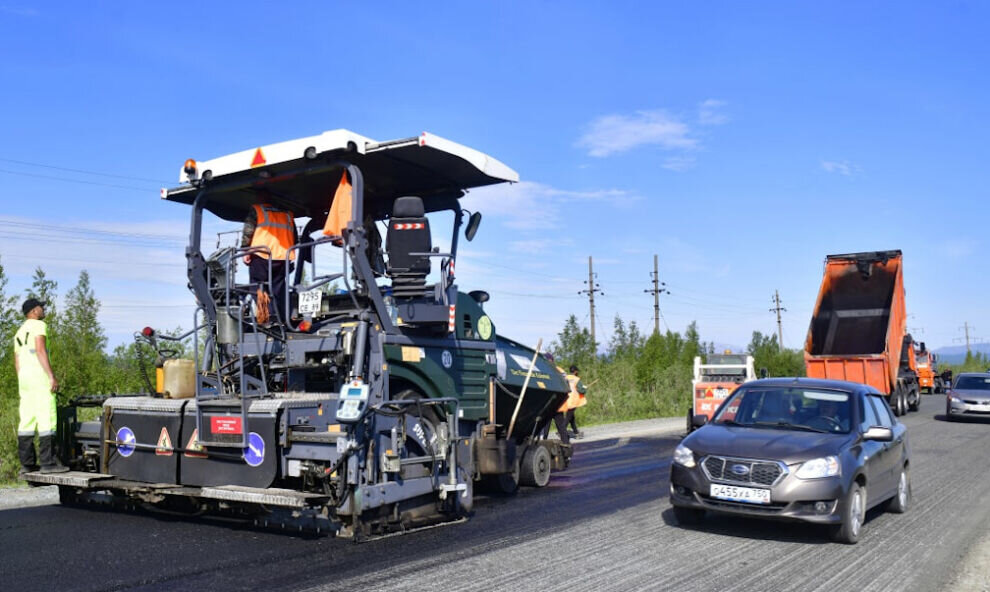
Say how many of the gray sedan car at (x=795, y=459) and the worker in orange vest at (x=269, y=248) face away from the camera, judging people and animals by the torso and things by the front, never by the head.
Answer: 1

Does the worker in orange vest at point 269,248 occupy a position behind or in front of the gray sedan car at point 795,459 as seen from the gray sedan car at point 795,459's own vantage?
in front

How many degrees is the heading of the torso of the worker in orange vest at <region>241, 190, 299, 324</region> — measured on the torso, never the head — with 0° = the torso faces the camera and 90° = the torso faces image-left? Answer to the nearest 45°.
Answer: approximately 180°

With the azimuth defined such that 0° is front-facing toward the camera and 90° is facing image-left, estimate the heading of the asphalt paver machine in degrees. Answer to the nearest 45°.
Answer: approximately 225°

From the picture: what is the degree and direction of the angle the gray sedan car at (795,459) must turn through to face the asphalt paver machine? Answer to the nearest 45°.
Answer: approximately 45° to its right

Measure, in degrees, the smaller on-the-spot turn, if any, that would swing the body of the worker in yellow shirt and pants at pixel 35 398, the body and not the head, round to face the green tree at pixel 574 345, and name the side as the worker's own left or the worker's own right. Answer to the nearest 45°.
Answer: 0° — they already face it

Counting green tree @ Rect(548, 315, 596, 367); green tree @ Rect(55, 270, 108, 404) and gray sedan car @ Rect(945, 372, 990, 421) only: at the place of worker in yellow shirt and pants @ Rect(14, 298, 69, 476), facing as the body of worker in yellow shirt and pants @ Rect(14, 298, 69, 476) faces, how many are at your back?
0

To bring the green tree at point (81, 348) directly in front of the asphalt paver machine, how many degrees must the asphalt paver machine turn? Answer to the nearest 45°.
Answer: approximately 45° to its left

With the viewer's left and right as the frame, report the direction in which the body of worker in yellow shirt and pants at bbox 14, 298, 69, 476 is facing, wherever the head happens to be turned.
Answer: facing away from the viewer and to the right of the viewer

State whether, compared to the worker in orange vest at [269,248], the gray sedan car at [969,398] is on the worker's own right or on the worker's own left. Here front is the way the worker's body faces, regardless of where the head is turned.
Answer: on the worker's own right

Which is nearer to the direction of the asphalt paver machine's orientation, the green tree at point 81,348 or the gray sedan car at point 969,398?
the gray sedan car

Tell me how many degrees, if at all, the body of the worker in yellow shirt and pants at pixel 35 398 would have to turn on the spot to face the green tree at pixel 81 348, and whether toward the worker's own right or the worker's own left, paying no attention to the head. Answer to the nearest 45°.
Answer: approximately 45° to the worker's own left

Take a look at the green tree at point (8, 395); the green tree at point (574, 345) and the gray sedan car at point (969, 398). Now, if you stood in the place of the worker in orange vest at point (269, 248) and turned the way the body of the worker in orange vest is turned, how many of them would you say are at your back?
0

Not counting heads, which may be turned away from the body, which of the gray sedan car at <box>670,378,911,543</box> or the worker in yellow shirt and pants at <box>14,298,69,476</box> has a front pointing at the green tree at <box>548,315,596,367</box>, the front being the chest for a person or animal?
the worker in yellow shirt and pants

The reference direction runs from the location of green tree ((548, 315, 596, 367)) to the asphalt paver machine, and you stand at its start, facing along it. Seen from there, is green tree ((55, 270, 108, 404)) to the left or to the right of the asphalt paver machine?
right

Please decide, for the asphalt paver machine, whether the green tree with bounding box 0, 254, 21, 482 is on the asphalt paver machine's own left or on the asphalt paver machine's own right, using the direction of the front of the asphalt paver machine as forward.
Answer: on the asphalt paver machine's own left

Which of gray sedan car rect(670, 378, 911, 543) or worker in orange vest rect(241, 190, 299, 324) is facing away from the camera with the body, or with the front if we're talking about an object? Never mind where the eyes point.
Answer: the worker in orange vest

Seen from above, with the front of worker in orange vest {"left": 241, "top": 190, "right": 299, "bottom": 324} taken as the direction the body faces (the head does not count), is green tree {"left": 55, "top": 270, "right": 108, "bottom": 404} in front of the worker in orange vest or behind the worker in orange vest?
in front

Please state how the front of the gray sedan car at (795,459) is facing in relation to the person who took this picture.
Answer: facing the viewer and to the left of the viewer
